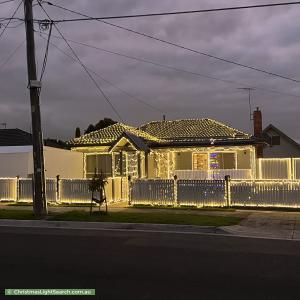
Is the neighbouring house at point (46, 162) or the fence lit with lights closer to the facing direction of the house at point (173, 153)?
the fence lit with lights

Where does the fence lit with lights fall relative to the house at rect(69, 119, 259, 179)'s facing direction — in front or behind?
in front

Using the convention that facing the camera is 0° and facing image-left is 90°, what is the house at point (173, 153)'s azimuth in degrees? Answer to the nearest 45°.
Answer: approximately 0°

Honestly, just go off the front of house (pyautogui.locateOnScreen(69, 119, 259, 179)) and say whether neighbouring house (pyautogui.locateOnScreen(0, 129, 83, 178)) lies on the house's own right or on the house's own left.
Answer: on the house's own right

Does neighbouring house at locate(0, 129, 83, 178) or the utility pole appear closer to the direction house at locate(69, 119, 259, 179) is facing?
the utility pole
